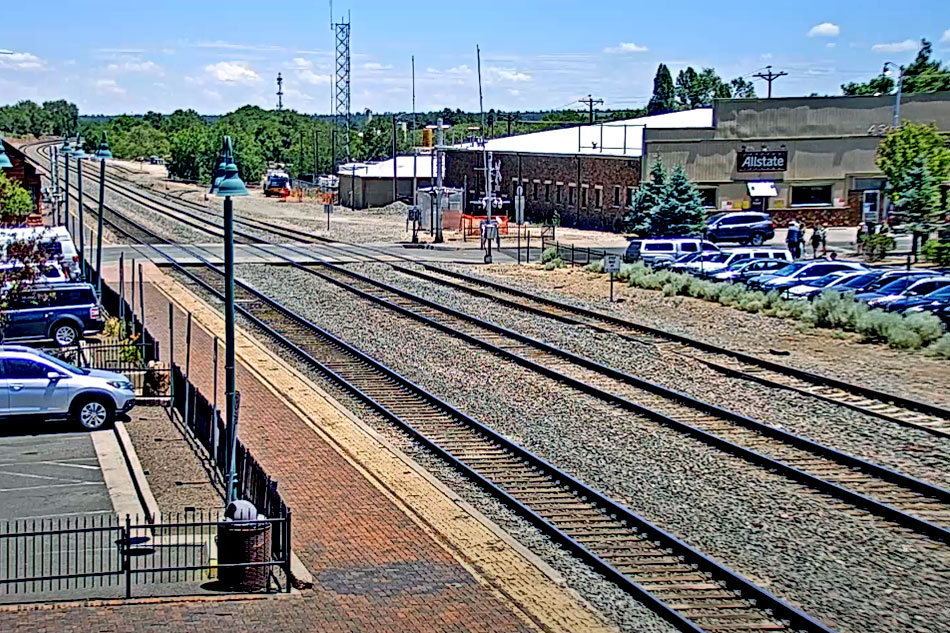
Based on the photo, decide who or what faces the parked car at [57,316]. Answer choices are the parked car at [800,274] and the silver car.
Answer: the parked car at [800,274]

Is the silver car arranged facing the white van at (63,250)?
no

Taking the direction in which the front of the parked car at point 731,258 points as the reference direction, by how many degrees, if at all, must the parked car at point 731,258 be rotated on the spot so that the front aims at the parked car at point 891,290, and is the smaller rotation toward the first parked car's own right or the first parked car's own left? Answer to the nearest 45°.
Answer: approximately 90° to the first parked car's own left

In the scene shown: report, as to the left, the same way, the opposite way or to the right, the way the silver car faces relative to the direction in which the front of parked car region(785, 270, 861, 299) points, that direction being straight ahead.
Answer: the opposite way

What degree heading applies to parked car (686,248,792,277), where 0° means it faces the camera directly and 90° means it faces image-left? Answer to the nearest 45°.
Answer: approximately 45°

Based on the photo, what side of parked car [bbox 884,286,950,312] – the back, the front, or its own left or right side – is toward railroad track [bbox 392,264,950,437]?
front

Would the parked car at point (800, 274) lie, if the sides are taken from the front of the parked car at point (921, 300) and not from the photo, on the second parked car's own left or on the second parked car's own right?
on the second parked car's own right

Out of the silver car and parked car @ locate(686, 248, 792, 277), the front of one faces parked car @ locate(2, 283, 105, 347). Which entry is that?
parked car @ locate(686, 248, 792, 277)

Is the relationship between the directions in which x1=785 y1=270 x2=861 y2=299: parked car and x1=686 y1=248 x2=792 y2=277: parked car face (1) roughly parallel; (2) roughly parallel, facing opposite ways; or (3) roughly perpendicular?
roughly parallel

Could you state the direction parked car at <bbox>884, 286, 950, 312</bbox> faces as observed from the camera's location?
facing the viewer and to the left of the viewer

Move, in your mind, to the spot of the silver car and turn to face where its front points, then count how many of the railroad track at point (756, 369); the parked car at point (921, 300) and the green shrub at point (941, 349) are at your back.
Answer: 0

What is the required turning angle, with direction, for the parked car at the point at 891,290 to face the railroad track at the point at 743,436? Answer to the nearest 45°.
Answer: approximately 45° to its left

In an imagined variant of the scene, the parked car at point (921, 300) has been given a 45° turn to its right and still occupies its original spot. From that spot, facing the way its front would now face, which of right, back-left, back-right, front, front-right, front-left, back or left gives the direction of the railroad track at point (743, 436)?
left

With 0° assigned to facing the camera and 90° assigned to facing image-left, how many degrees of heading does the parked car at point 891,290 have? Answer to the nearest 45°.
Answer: approximately 45°

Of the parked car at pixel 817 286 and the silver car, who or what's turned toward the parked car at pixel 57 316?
the parked car at pixel 817 286

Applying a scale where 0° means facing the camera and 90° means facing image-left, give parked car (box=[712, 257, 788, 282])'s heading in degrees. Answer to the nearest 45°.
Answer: approximately 45°
